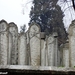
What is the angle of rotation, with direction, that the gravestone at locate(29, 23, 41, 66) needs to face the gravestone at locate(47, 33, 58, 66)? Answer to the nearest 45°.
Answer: approximately 90° to its left

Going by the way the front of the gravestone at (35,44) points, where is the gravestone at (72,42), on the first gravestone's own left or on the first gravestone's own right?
on the first gravestone's own left

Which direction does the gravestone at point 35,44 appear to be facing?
toward the camera

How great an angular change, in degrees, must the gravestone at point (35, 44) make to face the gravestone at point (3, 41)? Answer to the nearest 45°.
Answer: approximately 90° to its right

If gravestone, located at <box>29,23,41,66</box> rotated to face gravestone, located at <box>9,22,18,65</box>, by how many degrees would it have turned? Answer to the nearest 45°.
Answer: approximately 90° to its right
